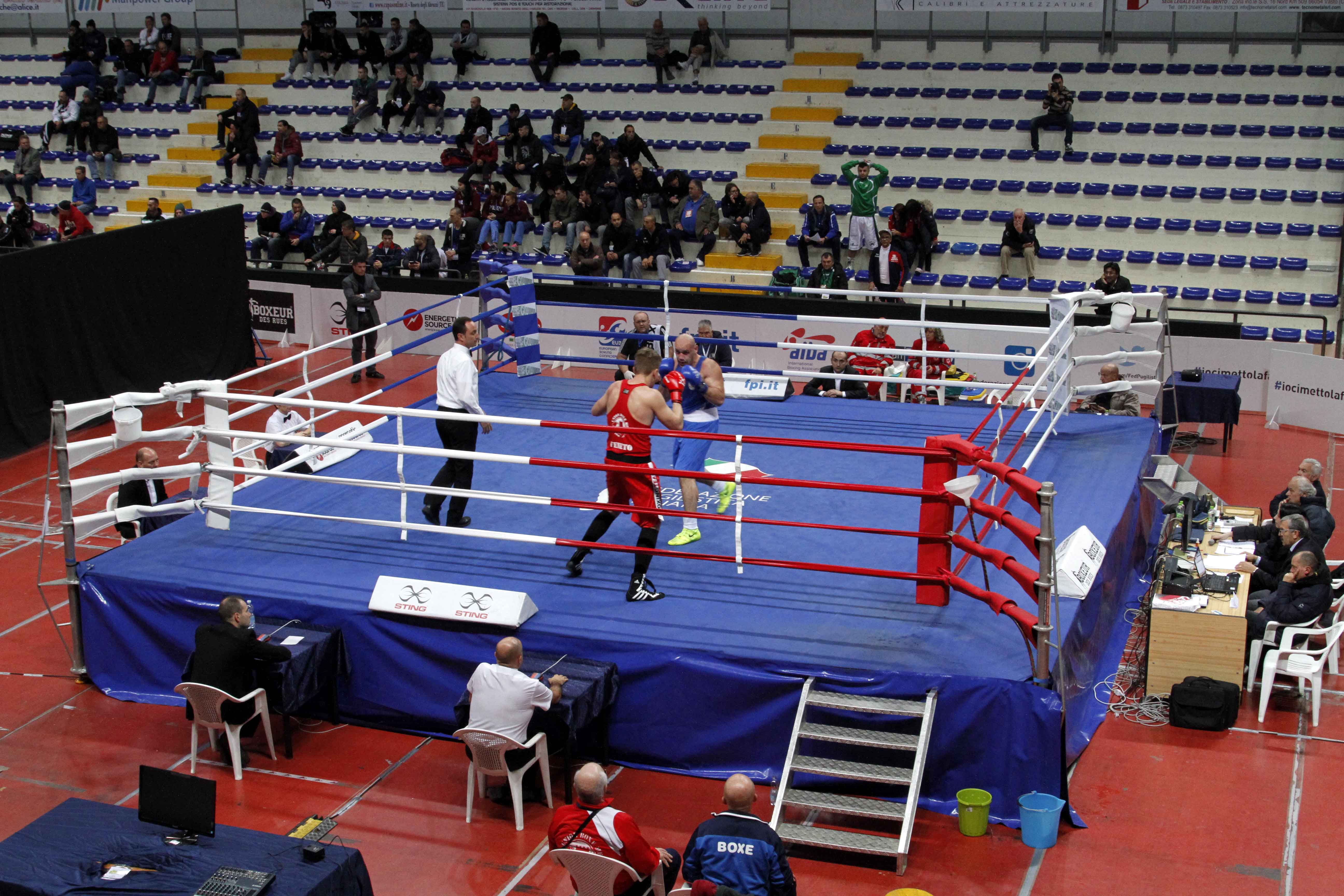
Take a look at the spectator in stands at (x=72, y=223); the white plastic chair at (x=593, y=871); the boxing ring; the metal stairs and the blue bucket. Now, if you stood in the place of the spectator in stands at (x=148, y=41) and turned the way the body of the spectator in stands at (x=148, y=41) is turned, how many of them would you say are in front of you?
5

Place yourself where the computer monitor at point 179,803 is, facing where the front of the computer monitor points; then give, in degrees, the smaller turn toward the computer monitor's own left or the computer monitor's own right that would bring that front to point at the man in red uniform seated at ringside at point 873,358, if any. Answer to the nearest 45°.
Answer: approximately 180°

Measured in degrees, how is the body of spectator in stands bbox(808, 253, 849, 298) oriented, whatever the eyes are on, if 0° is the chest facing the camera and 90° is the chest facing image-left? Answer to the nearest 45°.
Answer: approximately 0°

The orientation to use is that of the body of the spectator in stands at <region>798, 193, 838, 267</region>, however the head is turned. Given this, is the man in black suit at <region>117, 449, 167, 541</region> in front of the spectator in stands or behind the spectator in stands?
in front

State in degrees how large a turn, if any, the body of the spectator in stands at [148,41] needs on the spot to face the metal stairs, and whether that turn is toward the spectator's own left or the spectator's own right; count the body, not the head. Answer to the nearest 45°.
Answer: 0° — they already face it

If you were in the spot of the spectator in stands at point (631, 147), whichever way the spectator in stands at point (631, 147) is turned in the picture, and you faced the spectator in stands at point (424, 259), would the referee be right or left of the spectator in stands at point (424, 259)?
left

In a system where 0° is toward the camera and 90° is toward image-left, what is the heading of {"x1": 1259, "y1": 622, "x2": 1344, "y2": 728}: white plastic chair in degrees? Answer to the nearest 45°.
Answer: approximately 90°

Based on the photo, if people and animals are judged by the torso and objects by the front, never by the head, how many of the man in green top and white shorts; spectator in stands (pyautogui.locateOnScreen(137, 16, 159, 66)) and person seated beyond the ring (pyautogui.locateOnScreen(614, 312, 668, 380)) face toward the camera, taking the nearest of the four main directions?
3

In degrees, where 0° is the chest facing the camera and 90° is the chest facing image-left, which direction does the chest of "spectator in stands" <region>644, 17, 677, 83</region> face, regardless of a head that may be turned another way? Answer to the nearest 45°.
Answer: approximately 0°

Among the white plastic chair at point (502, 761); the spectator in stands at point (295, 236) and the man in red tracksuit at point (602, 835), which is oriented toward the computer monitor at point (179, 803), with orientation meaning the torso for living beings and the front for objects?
the spectator in stands

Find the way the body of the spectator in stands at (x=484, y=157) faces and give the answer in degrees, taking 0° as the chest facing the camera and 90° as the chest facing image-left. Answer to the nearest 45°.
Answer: approximately 45°

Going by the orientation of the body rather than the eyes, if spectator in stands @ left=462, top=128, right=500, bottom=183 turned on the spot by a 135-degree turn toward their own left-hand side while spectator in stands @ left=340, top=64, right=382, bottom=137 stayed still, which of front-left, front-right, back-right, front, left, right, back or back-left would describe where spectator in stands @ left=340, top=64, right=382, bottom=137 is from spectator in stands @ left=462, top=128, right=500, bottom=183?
back-left

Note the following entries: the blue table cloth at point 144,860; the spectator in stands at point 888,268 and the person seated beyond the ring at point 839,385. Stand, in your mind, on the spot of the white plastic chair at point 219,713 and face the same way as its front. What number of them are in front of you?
2
